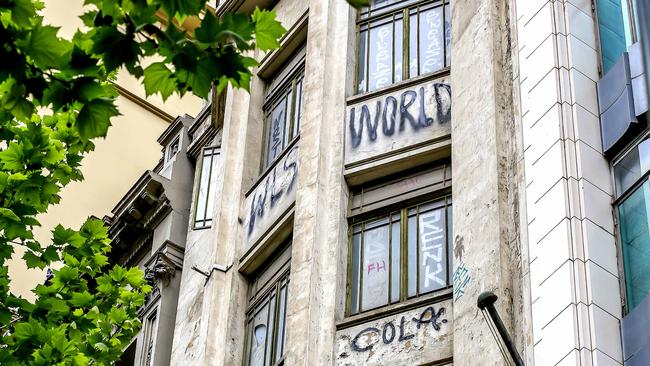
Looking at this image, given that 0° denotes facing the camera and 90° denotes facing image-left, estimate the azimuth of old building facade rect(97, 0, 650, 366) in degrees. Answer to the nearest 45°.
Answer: approximately 45°
